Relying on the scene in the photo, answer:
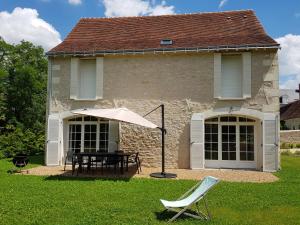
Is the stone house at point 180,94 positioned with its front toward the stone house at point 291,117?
no

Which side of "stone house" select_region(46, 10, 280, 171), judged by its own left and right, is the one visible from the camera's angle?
front

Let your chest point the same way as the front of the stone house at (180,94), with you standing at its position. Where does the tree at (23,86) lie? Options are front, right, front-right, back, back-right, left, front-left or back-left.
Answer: back-right

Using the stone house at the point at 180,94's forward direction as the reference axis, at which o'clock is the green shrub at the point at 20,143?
The green shrub is roughly at 4 o'clock from the stone house.
